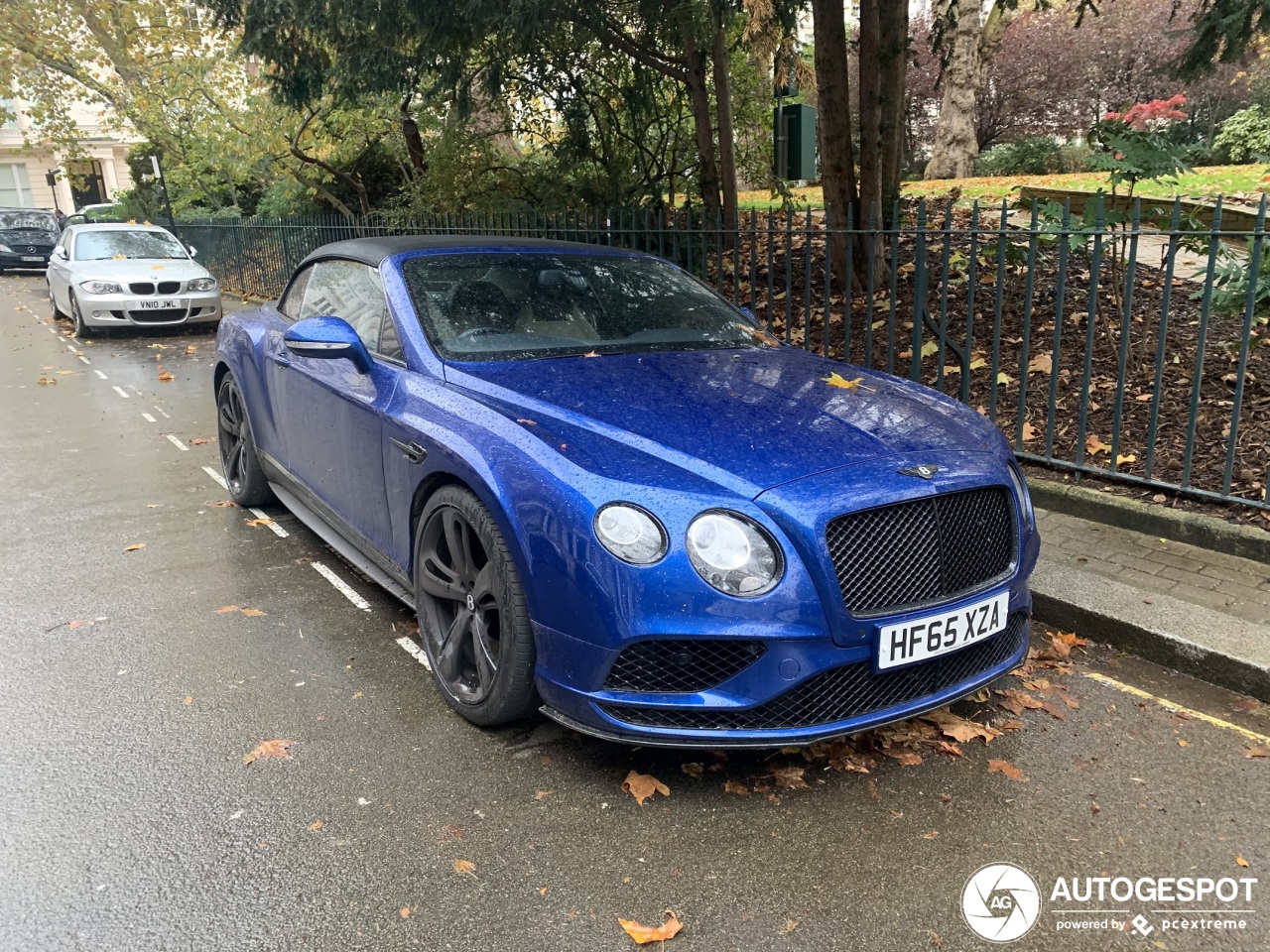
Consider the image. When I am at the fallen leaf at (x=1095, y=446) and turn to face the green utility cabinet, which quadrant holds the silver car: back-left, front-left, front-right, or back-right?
front-left

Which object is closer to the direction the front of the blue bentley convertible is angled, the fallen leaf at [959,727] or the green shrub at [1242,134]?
the fallen leaf

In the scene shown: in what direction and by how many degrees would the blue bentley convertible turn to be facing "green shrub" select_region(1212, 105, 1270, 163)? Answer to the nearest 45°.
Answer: approximately 90° to its left

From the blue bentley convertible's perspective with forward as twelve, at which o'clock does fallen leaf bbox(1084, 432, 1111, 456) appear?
The fallen leaf is roughly at 9 o'clock from the blue bentley convertible.

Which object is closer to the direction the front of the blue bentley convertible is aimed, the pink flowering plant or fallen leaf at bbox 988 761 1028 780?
the fallen leaf

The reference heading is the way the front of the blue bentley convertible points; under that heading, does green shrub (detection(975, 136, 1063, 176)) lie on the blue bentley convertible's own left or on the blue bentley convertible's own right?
on the blue bentley convertible's own left

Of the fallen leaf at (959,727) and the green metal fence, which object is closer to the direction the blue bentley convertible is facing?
the fallen leaf

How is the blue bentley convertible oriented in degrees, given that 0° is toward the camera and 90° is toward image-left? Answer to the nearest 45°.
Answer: approximately 315°

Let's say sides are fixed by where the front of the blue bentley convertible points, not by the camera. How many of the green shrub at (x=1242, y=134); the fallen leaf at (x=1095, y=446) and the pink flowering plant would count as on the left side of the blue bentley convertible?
3

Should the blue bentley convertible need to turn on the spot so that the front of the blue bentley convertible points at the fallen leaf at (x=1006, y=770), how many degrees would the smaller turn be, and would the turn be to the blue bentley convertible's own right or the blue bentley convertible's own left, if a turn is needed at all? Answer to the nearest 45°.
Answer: approximately 45° to the blue bentley convertible's own left
